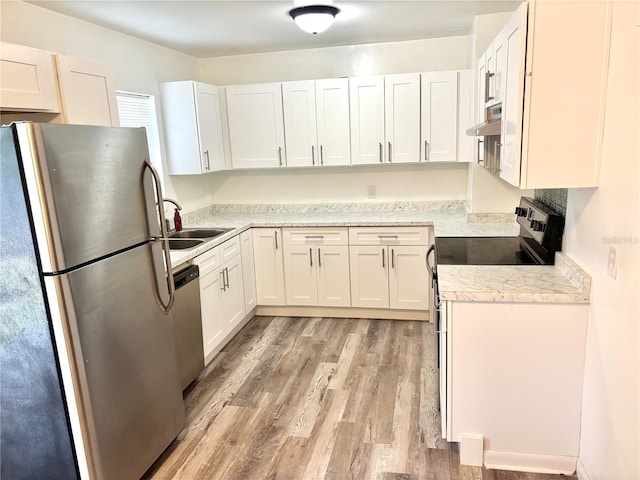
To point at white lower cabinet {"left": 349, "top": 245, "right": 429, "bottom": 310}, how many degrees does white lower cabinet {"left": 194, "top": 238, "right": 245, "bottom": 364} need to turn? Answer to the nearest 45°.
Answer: approximately 45° to its left

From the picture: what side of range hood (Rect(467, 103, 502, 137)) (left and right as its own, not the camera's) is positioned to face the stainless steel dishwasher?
front

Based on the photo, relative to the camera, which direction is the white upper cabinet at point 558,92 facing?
to the viewer's left

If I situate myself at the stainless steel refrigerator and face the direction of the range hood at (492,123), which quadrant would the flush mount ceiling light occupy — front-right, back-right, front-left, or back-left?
front-left

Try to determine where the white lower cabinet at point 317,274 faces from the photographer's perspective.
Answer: facing the viewer

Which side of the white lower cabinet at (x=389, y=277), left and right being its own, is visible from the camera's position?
front

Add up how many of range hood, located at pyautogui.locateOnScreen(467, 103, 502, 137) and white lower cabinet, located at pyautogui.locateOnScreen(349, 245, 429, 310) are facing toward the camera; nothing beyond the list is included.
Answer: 1

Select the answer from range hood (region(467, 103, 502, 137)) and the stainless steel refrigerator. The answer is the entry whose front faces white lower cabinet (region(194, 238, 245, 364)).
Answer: the range hood

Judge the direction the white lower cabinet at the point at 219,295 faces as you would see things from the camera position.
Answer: facing the viewer and to the right of the viewer

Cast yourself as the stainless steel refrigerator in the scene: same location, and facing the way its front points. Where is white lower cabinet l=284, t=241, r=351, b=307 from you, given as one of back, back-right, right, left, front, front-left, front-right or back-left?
left

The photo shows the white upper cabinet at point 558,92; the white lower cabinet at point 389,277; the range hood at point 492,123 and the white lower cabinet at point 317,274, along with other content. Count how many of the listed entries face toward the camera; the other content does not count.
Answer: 2

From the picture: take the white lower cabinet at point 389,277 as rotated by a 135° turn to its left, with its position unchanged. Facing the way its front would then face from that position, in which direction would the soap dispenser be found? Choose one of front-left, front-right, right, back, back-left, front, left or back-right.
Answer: back-left

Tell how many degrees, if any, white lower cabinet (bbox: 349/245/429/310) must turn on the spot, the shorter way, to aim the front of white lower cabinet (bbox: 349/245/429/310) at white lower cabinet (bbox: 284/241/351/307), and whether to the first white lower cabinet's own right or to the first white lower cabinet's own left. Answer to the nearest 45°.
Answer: approximately 90° to the first white lower cabinet's own right

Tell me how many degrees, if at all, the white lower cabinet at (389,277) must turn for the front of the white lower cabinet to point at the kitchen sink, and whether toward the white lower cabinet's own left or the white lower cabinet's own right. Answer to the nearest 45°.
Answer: approximately 90° to the white lower cabinet's own right

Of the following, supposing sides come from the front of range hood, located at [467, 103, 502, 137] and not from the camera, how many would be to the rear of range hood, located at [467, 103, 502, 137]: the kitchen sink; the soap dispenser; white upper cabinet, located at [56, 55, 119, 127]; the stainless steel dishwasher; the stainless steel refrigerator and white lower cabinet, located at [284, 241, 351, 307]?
0
